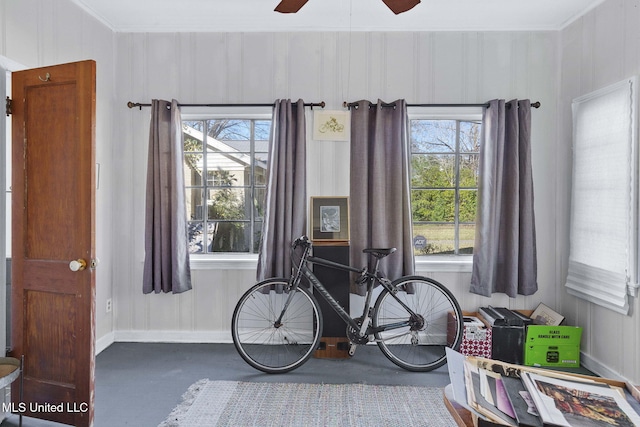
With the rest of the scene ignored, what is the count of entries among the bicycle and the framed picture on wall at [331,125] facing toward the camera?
1

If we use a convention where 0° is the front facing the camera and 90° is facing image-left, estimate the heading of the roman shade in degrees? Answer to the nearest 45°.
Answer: approximately 45°

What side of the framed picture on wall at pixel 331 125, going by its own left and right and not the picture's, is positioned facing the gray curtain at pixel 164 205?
right

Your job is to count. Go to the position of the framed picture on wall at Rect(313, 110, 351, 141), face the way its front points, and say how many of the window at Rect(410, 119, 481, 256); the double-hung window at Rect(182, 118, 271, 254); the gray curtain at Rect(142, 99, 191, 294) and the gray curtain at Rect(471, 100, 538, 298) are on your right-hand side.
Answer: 2

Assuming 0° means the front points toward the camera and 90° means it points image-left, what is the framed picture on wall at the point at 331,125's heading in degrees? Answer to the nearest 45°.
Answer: approximately 0°

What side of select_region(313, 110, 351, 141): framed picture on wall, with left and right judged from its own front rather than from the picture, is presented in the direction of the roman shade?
left

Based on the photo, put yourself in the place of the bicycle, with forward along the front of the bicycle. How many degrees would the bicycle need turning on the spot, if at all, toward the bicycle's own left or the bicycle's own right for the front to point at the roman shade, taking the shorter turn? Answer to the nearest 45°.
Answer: approximately 180°

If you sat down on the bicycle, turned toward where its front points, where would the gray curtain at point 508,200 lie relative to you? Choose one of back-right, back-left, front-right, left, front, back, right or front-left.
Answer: back

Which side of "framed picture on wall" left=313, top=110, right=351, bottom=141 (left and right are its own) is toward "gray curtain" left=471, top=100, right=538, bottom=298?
left

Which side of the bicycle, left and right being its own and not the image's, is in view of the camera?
left

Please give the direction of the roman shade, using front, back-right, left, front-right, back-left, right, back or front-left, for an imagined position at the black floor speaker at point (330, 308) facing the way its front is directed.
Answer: left

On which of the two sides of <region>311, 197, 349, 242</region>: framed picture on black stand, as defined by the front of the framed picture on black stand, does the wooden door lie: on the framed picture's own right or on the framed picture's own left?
on the framed picture's own right

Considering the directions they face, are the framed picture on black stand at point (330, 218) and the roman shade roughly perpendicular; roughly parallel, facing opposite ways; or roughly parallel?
roughly perpendicular
